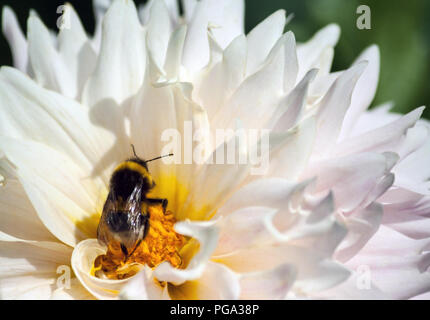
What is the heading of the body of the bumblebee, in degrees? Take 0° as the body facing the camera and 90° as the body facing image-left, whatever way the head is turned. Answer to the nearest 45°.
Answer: approximately 180°
